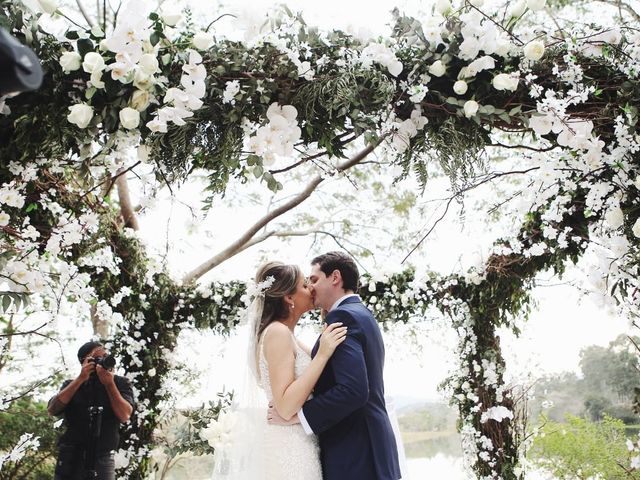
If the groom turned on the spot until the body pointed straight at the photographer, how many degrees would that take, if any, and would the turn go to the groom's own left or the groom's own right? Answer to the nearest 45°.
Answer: approximately 45° to the groom's own right

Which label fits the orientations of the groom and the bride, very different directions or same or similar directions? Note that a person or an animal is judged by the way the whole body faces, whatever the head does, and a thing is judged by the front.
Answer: very different directions

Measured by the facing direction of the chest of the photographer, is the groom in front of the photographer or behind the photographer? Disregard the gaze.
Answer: in front

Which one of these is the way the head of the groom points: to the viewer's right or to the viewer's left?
to the viewer's left

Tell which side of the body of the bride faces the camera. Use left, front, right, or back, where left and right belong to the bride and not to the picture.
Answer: right

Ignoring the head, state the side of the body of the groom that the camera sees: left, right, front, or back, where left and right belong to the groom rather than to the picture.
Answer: left

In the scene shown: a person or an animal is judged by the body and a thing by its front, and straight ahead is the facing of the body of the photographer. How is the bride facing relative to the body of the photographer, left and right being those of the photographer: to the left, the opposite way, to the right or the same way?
to the left

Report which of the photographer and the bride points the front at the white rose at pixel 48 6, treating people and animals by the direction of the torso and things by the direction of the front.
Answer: the photographer

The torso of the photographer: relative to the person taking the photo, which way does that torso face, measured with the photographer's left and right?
facing the viewer

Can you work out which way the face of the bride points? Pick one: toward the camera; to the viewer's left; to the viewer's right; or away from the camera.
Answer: to the viewer's right

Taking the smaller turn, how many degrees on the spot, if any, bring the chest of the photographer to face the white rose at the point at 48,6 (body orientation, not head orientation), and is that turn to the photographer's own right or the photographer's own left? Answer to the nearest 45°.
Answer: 0° — they already face it

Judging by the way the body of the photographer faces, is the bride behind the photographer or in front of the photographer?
in front

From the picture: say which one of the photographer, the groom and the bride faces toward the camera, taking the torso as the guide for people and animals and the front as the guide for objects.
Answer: the photographer
